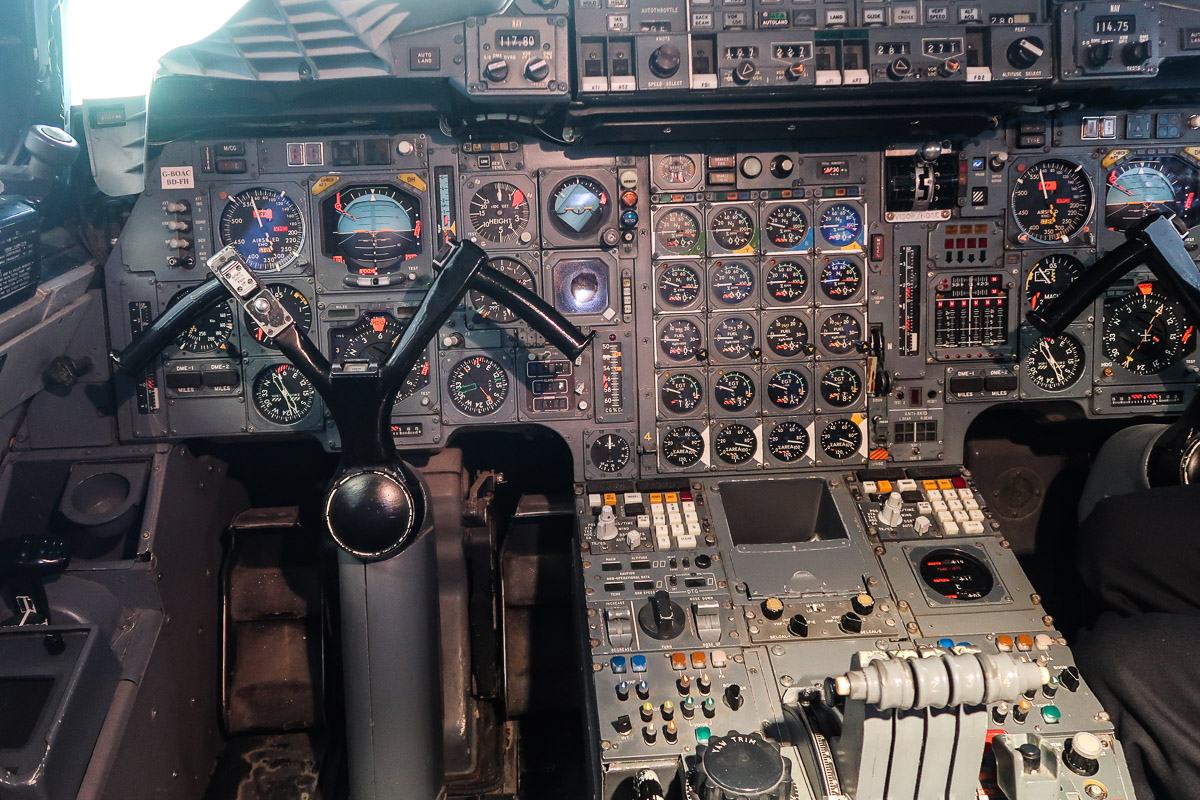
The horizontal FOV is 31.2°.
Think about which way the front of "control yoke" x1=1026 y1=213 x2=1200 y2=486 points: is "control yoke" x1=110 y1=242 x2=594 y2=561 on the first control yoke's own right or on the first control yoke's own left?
on the first control yoke's own right

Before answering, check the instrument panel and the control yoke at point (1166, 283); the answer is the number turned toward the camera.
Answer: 2

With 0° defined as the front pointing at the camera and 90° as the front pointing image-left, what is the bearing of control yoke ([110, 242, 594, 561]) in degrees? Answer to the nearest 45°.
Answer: approximately 0°

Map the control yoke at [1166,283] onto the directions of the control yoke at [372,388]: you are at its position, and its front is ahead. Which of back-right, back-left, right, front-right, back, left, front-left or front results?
left
